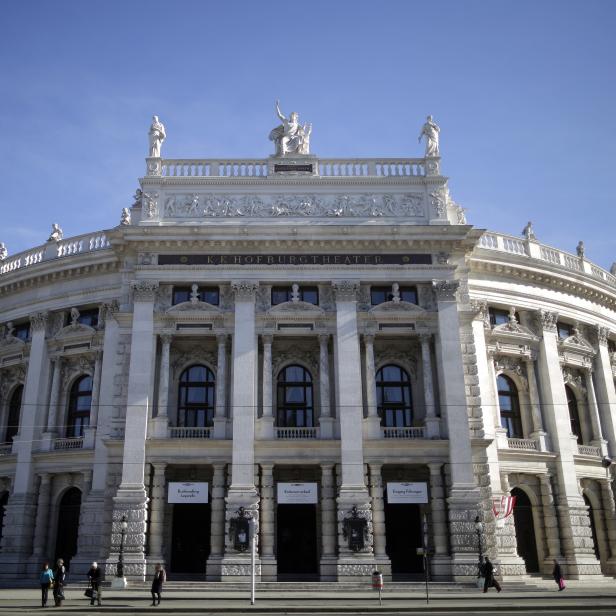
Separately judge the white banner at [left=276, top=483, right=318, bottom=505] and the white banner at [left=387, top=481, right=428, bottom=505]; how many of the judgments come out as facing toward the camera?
2

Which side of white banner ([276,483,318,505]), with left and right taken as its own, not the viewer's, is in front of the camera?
front

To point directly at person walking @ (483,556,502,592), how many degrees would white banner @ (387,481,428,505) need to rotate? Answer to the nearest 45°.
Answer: approximately 45° to its left

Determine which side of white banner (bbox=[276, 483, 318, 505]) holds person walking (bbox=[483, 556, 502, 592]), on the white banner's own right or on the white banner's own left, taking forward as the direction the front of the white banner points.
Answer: on the white banner's own left

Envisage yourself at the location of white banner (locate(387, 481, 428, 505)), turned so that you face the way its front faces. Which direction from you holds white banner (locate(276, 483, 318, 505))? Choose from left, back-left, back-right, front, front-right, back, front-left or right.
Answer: right

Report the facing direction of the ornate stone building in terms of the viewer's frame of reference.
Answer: facing the viewer

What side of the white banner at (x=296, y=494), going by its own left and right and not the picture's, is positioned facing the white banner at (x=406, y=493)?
left
